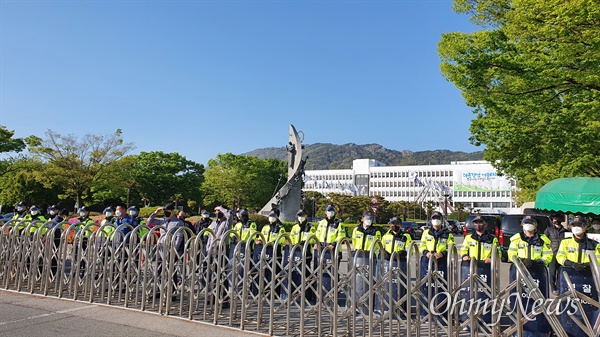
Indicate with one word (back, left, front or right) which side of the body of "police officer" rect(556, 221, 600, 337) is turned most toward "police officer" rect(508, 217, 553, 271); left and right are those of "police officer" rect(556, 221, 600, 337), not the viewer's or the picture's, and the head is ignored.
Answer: right

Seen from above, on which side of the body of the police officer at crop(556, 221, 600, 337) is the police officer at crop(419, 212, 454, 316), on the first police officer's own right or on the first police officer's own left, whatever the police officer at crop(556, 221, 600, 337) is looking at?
on the first police officer's own right

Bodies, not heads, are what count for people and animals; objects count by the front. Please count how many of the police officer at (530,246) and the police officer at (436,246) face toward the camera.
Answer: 2

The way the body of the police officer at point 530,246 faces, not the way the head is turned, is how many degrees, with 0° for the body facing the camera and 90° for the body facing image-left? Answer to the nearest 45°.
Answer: approximately 0°
